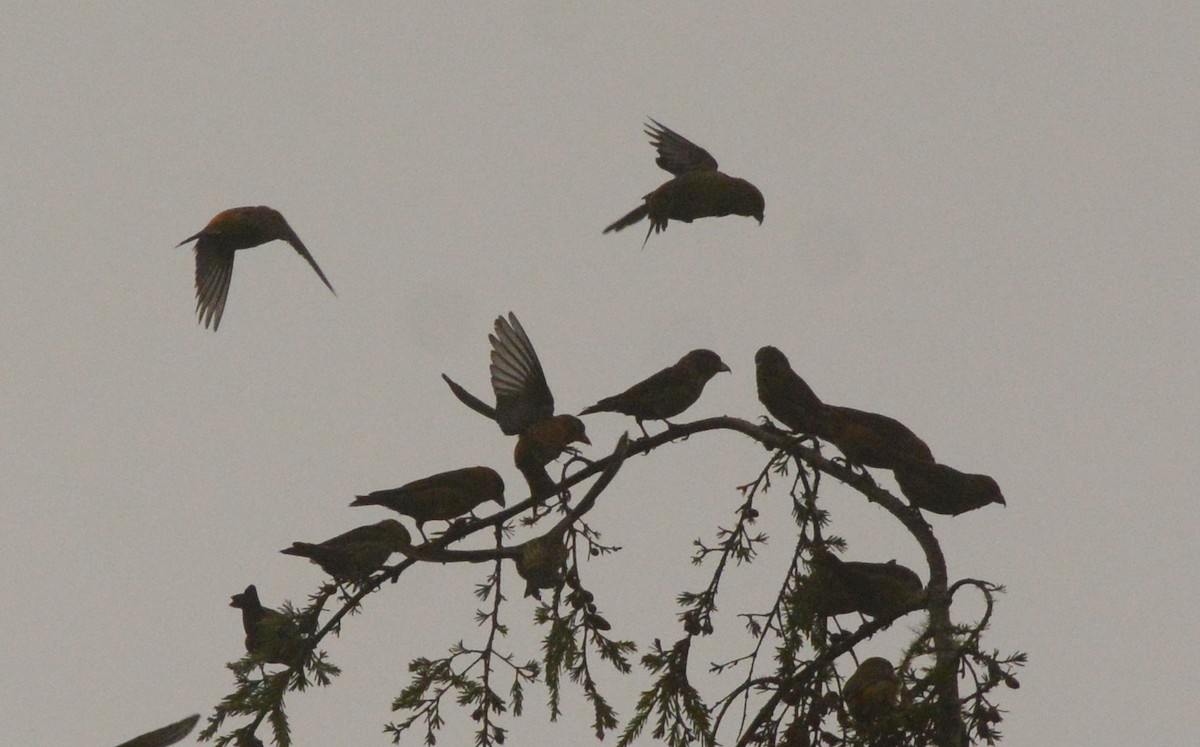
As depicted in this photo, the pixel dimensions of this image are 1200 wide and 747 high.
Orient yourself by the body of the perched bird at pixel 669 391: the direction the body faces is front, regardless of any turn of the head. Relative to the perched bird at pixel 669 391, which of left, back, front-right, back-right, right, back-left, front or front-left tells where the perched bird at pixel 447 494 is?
back

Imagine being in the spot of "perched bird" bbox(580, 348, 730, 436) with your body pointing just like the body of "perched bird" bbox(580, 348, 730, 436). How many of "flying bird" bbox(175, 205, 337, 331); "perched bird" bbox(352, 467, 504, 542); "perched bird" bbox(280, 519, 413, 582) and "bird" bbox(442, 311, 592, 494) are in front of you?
0

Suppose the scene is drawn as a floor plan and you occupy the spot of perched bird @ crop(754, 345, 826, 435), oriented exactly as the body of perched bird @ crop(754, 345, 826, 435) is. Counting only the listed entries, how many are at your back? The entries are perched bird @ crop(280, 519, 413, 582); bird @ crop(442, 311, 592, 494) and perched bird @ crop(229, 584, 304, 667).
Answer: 0

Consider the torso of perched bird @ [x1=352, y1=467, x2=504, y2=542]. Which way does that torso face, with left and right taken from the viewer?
facing to the right of the viewer

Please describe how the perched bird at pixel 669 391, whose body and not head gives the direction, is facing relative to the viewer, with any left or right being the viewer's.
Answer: facing to the right of the viewer

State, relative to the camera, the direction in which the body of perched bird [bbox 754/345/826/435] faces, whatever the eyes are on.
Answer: to the viewer's left

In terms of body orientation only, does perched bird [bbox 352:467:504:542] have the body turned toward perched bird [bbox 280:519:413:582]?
no

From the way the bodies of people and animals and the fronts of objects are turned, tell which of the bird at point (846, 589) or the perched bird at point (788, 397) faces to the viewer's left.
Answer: the perched bird

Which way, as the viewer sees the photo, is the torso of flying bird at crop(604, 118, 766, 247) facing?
to the viewer's right

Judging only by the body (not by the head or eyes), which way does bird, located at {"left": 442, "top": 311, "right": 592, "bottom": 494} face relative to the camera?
to the viewer's right

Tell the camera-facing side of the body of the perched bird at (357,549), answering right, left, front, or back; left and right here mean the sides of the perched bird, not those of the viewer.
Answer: right

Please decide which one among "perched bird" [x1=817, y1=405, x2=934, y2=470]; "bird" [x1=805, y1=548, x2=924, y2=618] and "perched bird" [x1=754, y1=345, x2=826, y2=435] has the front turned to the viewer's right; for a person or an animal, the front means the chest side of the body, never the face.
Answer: the bird

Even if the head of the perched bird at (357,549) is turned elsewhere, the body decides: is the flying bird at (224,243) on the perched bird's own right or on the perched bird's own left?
on the perched bird's own left

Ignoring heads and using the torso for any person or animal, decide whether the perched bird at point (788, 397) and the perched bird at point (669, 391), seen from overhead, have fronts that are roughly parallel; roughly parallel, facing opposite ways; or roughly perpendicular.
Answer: roughly parallel, facing opposite ways
